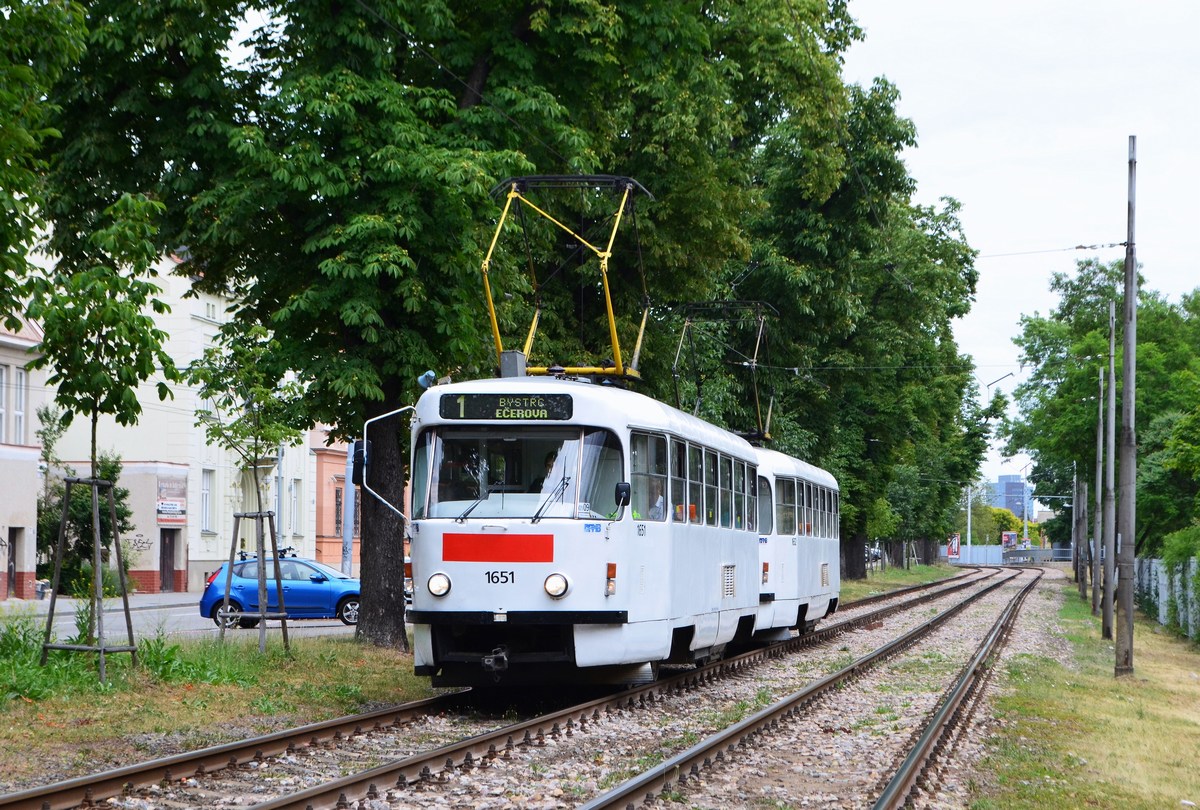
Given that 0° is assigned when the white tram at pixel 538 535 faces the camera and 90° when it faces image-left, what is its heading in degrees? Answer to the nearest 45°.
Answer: approximately 45°

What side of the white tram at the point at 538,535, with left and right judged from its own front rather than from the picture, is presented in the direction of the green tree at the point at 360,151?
right

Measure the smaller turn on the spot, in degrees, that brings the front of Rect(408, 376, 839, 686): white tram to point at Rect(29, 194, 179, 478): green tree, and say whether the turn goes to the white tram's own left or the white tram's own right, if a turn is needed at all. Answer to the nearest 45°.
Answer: approximately 45° to the white tram's own right
